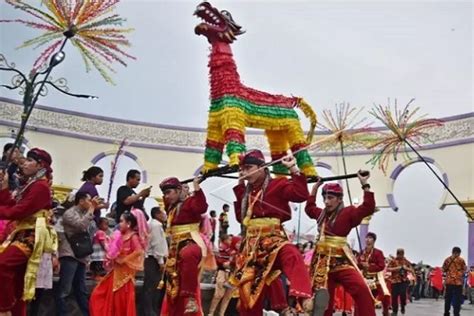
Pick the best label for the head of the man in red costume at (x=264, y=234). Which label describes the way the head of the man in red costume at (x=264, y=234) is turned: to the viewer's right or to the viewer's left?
to the viewer's left

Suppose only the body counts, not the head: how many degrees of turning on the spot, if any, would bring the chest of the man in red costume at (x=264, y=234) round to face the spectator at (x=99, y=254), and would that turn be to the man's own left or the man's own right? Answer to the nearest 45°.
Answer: approximately 90° to the man's own right

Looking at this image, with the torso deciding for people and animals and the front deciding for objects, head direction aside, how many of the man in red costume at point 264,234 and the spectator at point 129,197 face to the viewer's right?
1

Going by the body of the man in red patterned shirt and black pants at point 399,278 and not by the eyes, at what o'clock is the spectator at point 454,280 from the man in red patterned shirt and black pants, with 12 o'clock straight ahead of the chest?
The spectator is roughly at 9 o'clock from the man in red patterned shirt and black pants.
